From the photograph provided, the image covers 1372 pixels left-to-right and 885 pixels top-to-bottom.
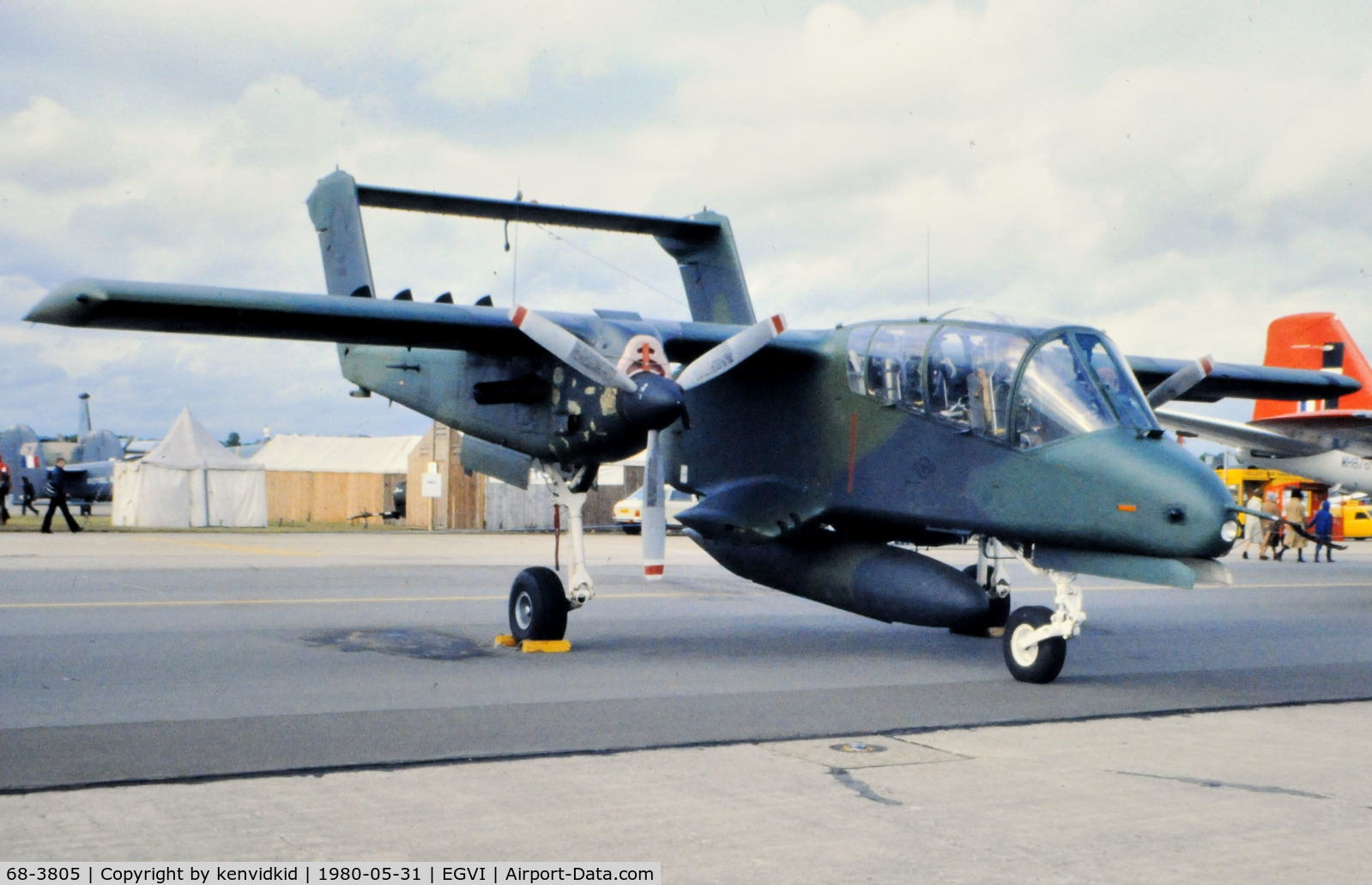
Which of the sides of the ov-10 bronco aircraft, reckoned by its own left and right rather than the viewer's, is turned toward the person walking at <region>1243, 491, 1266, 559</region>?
left

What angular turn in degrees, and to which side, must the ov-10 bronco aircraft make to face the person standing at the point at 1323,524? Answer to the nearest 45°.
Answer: approximately 90° to its left

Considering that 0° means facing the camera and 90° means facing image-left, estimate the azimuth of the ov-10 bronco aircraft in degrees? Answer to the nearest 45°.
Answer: approximately 315°

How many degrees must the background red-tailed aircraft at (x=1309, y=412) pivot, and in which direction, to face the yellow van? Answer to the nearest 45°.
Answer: approximately 135° to its left

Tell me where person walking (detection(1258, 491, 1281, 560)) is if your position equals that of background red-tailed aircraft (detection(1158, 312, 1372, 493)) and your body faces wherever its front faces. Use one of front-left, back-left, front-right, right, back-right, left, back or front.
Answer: back-left

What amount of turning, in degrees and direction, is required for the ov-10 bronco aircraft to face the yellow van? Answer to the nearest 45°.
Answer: approximately 90° to its left

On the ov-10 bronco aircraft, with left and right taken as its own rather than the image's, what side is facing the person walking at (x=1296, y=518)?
left

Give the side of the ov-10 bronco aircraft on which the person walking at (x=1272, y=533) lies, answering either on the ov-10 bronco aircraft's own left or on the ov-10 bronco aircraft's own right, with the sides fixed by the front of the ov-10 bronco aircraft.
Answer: on the ov-10 bronco aircraft's own left

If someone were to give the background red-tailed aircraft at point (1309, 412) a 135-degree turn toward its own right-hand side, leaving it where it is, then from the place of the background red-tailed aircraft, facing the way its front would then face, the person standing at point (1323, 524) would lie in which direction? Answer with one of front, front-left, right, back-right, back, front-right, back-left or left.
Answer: right
